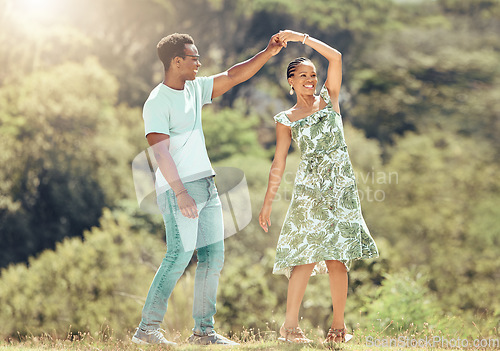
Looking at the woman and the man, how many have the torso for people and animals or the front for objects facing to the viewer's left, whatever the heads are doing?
0

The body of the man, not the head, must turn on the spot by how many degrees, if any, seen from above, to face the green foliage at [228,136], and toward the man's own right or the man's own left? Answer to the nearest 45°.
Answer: approximately 135° to the man's own left

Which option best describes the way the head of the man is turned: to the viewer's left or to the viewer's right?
to the viewer's right

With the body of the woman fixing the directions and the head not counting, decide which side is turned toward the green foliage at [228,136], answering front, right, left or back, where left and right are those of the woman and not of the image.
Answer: back

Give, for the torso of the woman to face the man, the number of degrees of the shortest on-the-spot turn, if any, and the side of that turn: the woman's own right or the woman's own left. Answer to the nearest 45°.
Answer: approximately 90° to the woman's own right

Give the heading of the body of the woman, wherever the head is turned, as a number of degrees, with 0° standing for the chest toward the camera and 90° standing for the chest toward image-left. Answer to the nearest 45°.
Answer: approximately 0°

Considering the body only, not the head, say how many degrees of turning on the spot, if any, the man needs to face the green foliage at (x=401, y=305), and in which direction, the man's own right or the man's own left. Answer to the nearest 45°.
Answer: approximately 90° to the man's own left

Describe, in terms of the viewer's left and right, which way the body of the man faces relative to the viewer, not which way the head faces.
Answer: facing the viewer and to the right of the viewer
